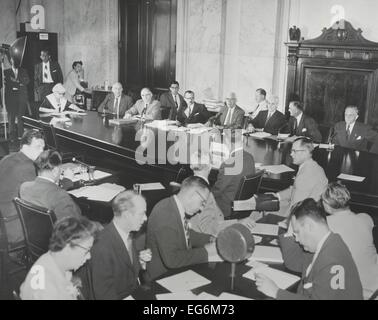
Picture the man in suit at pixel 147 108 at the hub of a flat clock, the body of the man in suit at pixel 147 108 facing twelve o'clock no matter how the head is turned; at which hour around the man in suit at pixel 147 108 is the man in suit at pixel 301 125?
the man in suit at pixel 301 125 is roughly at 10 o'clock from the man in suit at pixel 147 108.

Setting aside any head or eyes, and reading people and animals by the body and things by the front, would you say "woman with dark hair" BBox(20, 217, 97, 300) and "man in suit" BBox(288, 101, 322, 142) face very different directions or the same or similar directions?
very different directions

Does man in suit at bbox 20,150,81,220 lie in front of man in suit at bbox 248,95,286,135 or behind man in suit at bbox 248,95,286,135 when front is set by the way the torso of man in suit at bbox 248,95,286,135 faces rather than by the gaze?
in front

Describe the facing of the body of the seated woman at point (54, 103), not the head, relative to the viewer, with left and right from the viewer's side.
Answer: facing the viewer and to the right of the viewer

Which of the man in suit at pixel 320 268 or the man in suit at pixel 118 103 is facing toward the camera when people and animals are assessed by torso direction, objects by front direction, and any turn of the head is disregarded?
the man in suit at pixel 118 103

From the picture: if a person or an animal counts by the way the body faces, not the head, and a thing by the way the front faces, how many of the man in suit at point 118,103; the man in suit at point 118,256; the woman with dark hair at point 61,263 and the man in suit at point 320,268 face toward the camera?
1

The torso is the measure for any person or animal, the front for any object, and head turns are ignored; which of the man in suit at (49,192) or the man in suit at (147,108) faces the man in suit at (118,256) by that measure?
the man in suit at (147,108)

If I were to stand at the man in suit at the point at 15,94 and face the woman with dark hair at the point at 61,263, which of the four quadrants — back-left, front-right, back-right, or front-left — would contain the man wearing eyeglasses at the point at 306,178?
front-left

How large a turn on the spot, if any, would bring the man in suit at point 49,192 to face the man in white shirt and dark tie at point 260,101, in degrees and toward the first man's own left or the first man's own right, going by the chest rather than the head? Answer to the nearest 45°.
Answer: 0° — they already face them

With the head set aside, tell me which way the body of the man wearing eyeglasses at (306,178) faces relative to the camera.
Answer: to the viewer's left

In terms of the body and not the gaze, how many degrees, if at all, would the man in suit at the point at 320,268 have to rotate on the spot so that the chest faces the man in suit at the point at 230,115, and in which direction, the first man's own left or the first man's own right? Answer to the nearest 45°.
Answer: approximately 90° to the first man's own right

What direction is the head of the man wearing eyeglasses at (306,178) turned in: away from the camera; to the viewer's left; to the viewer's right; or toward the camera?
to the viewer's left

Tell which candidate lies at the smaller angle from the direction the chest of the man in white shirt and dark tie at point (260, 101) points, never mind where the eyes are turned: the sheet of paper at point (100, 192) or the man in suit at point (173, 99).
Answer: the sheet of paper

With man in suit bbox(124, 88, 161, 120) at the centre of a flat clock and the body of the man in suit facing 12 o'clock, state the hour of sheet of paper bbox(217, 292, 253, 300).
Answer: The sheet of paper is roughly at 12 o'clock from the man in suit.

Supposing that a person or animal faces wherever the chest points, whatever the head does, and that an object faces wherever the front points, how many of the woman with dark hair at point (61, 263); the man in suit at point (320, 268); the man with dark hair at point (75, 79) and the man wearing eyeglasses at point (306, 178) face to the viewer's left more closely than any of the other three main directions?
2

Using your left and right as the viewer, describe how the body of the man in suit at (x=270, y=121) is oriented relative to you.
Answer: facing the viewer and to the left of the viewer

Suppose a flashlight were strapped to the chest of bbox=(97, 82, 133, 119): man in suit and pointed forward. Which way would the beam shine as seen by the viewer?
toward the camera
